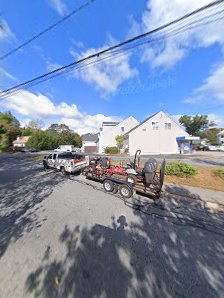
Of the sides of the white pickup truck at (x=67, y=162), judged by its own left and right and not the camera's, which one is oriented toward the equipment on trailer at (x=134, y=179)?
back

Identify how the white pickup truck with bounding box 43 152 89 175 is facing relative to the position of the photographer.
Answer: facing away from the viewer and to the left of the viewer

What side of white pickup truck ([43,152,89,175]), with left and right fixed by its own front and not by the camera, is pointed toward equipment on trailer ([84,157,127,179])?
back
